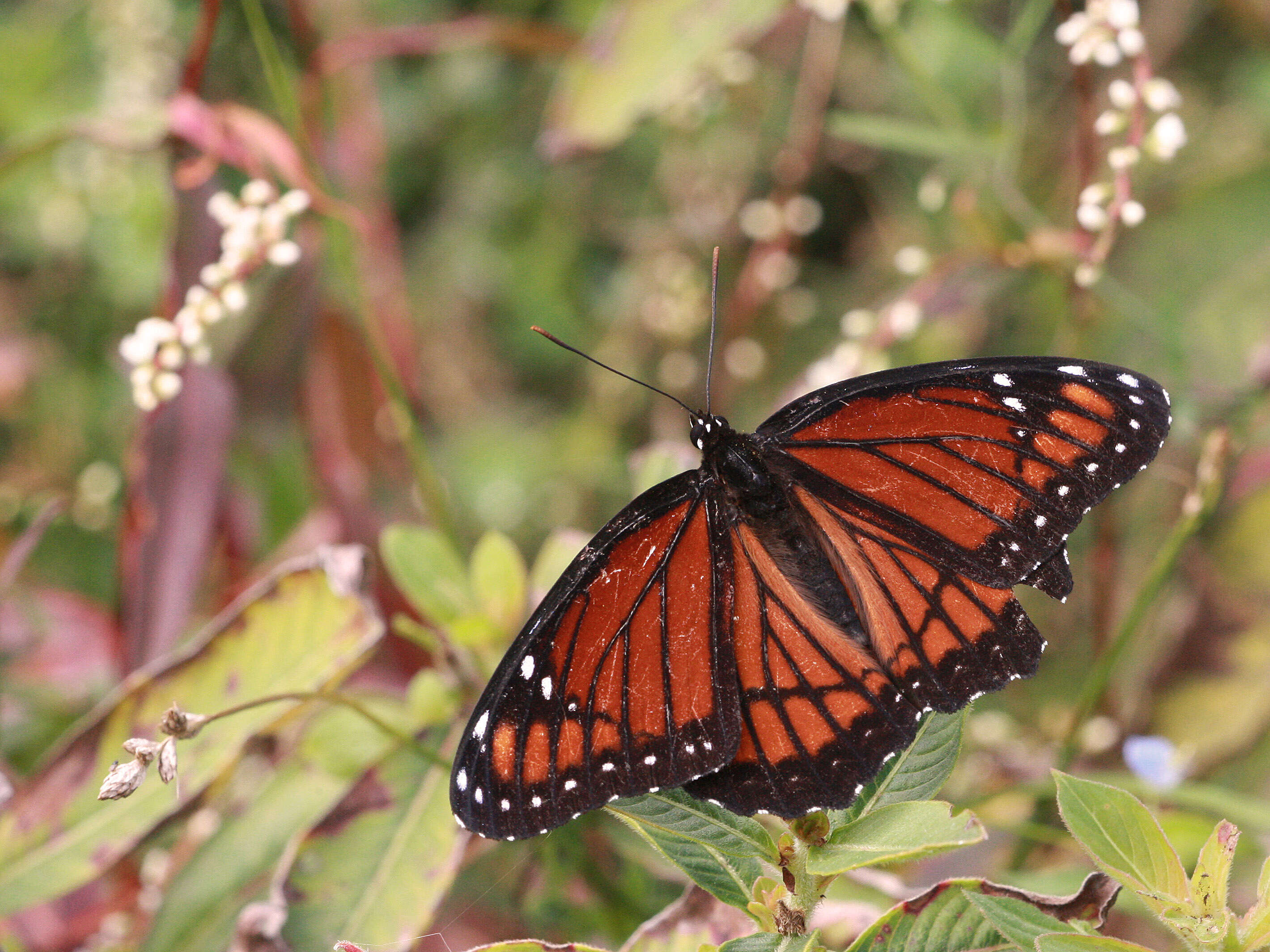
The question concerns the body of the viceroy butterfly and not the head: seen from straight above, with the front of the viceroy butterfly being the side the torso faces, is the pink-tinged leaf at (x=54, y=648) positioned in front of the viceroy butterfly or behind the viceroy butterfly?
in front

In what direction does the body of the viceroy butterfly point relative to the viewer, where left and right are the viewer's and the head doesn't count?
facing away from the viewer and to the left of the viewer
